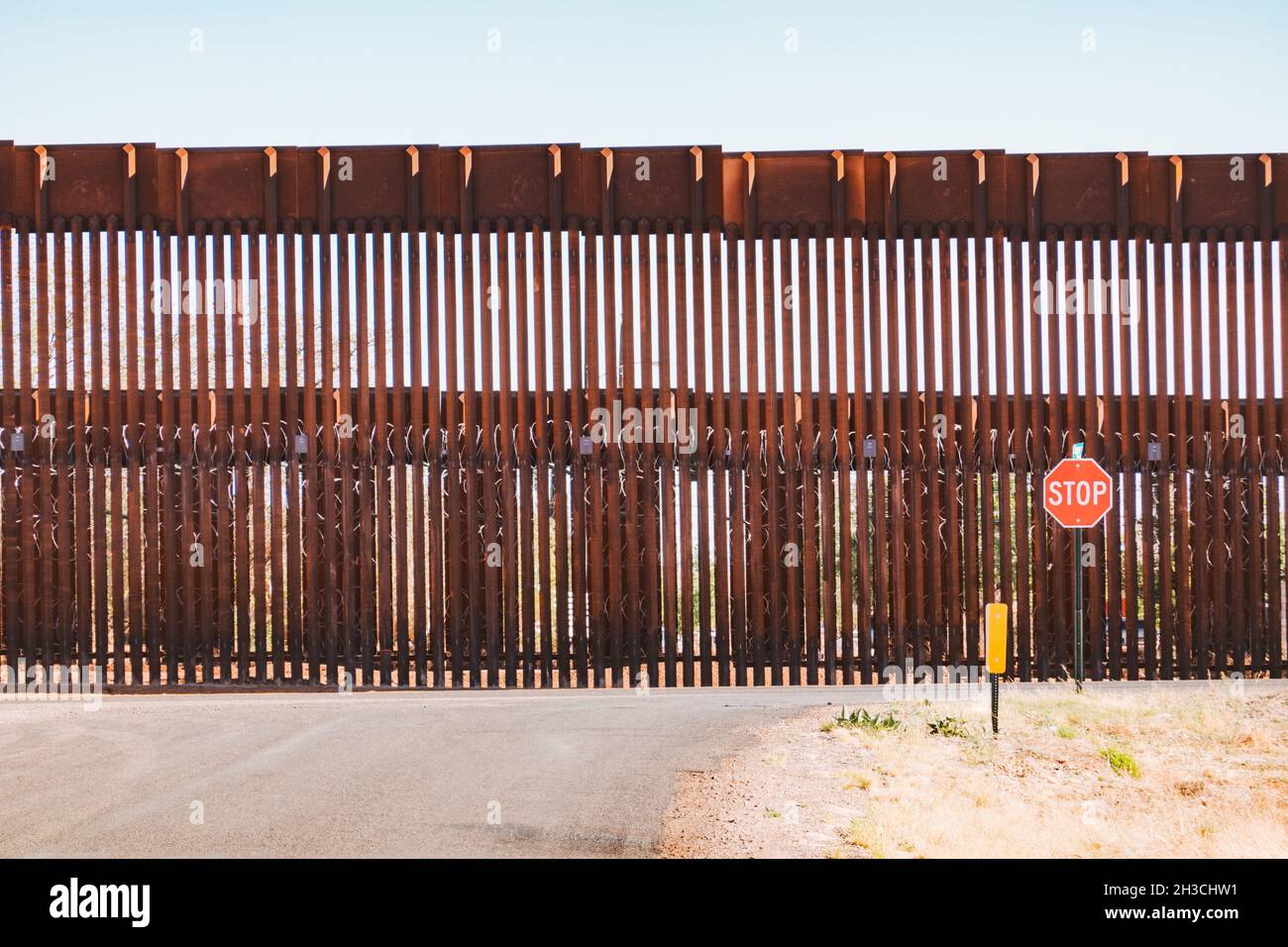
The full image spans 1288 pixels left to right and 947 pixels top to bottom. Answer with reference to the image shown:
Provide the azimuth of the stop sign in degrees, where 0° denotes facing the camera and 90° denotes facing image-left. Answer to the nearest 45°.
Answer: approximately 0°
